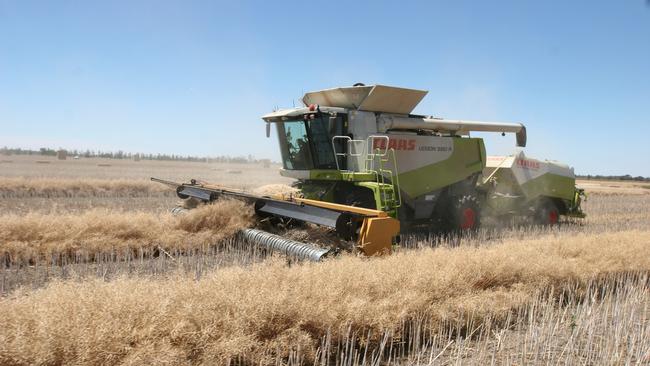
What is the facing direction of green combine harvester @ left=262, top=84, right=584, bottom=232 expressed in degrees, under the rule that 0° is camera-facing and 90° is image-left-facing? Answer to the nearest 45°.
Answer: approximately 45°
